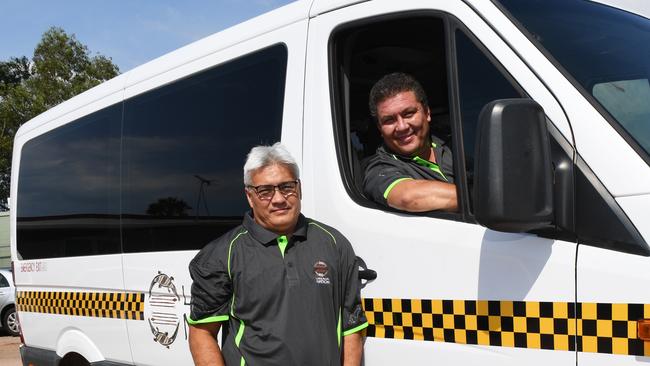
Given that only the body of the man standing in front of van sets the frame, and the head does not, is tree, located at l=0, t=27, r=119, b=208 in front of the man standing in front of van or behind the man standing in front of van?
behind

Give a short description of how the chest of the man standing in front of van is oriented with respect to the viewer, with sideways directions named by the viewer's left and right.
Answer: facing the viewer

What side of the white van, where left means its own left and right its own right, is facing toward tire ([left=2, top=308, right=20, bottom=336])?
back

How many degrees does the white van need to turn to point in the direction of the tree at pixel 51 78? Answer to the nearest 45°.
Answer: approximately 180°

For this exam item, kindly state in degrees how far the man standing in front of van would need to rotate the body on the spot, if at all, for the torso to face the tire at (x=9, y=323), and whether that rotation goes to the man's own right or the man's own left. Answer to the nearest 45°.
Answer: approximately 135° to the man's own right

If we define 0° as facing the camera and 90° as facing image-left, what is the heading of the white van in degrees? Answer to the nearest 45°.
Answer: approximately 315°
